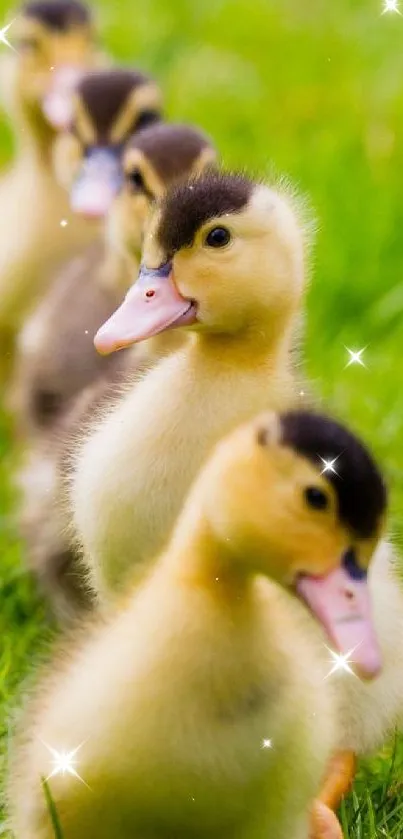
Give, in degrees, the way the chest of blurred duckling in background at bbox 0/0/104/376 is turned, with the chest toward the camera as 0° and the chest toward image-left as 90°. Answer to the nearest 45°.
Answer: approximately 315°

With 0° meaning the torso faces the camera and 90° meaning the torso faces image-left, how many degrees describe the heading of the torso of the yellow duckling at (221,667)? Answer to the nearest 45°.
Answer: approximately 315°
